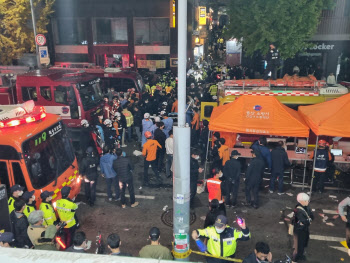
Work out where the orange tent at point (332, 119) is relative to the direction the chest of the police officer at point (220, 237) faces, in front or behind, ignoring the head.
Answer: behind

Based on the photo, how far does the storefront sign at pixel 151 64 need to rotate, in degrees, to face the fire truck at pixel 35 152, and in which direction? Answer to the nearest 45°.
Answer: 0° — it already faces it

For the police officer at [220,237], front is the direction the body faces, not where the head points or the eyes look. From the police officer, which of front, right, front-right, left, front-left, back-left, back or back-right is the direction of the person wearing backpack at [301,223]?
back-left

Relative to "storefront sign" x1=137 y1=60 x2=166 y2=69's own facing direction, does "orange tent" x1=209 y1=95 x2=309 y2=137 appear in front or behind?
in front

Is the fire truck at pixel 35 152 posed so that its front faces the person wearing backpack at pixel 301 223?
yes

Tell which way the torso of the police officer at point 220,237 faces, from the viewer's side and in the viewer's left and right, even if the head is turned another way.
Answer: facing the viewer

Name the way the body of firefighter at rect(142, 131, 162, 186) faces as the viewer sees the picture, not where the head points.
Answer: away from the camera

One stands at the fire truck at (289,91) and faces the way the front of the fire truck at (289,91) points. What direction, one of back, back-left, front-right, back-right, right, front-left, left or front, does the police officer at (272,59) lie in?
left

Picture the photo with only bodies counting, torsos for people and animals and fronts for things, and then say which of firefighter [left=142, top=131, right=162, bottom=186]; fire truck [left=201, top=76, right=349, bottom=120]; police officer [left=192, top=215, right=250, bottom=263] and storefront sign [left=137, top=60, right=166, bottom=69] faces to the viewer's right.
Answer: the fire truck

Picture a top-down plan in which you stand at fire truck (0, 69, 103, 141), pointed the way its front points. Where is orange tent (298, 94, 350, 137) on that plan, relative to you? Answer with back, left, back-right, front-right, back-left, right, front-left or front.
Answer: front

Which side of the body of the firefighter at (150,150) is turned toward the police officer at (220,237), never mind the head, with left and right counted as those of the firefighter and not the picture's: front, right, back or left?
back

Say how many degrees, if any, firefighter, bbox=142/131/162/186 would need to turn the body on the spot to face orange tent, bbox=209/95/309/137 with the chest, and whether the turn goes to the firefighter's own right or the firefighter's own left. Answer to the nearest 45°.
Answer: approximately 90° to the firefighter's own right

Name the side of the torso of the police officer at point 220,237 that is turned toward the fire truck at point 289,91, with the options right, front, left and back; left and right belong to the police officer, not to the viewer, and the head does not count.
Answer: back

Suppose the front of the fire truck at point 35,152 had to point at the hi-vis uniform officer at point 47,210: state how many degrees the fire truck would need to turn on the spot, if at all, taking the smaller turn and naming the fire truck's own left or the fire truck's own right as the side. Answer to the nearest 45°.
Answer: approximately 45° to the fire truck's own right

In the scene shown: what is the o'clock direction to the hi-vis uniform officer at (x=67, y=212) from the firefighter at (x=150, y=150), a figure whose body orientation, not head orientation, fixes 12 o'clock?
The hi-vis uniform officer is roughly at 7 o'clock from the firefighter.

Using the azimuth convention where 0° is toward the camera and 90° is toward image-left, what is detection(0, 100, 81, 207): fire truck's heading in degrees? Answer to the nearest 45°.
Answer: approximately 315°
